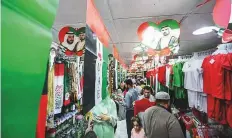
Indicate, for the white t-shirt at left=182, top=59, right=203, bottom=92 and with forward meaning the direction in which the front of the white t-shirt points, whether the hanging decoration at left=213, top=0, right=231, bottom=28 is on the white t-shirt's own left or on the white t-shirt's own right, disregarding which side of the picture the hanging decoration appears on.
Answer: on the white t-shirt's own left

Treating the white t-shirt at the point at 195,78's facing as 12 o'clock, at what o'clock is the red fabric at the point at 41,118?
The red fabric is roughly at 11 o'clock from the white t-shirt.
